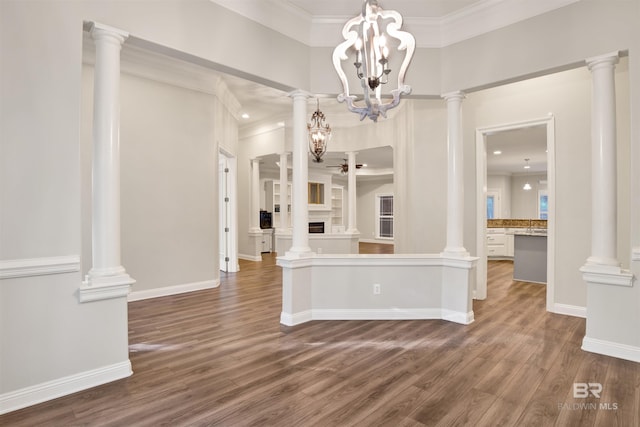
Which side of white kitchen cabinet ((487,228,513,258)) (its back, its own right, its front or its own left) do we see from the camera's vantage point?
front

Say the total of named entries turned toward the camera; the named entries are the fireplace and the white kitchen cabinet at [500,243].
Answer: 2

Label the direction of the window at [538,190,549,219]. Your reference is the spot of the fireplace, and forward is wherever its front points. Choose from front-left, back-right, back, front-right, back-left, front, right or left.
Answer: left

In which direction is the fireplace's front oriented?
toward the camera

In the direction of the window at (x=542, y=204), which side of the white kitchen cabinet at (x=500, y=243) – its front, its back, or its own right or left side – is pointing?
back

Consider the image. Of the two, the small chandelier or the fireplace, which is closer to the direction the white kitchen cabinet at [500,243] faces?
the small chandelier

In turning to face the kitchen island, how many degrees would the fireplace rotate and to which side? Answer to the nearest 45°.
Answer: approximately 45° to its left

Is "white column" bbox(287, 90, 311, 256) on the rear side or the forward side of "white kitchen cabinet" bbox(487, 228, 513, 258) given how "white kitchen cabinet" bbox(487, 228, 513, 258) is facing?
on the forward side

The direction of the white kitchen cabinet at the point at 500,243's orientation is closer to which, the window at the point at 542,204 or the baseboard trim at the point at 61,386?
the baseboard trim

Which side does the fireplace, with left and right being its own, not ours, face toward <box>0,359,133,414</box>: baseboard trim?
front

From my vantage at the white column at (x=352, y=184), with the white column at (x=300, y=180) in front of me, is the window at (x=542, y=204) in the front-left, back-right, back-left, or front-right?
back-left
